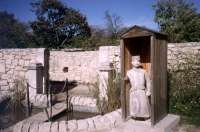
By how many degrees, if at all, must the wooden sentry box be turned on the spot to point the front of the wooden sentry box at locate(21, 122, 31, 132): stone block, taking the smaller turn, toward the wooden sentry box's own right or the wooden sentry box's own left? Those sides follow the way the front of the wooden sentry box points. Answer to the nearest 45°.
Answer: approximately 45° to the wooden sentry box's own right

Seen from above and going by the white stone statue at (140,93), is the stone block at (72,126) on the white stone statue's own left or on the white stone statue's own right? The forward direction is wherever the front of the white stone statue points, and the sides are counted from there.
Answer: on the white stone statue's own right

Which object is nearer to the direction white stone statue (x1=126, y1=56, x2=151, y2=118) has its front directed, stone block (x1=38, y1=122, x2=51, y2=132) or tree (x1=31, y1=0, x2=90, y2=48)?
the stone block

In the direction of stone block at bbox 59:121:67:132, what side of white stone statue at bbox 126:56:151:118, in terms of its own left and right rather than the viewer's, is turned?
right

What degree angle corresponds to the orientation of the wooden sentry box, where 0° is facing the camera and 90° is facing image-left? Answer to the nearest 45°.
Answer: approximately 45°

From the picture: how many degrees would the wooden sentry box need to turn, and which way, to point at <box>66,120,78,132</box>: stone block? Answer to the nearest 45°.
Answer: approximately 45° to its right

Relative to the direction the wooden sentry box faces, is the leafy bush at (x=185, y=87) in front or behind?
behind

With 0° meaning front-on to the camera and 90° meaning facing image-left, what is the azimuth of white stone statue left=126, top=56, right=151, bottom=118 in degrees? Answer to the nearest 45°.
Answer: approximately 0°

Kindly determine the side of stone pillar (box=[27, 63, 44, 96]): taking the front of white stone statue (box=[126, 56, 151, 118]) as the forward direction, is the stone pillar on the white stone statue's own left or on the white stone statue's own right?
on the white stone statue's own right

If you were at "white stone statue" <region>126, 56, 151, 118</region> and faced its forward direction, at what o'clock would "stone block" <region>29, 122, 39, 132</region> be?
The stone block is roughly at 3 o'clock from the white stone statue.

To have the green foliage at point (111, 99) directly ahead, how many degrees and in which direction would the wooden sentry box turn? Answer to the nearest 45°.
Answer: approximately 90° to its right

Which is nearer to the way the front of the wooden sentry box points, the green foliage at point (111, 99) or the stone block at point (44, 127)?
the stone block

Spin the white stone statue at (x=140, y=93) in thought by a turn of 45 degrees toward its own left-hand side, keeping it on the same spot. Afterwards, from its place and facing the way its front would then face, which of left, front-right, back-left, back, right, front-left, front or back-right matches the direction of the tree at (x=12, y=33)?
back

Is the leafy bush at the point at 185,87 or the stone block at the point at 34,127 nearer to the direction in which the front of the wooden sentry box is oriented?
the stone block
